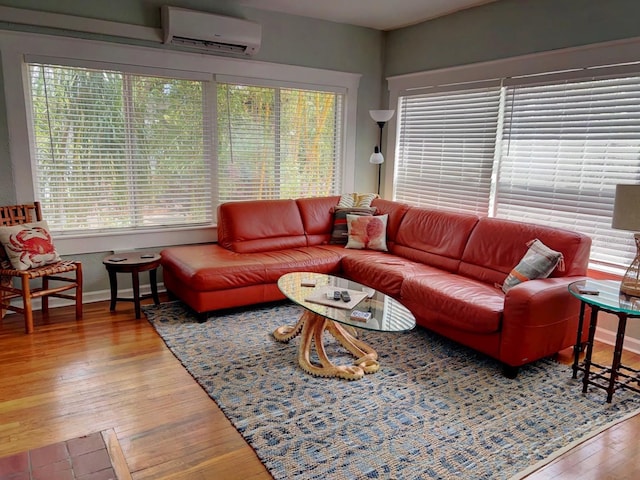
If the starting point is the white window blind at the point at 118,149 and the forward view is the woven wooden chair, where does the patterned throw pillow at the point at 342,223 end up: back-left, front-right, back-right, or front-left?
back-left

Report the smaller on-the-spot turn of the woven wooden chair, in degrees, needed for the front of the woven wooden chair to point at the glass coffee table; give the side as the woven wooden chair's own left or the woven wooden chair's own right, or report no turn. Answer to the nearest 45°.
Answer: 0° — it already faces it

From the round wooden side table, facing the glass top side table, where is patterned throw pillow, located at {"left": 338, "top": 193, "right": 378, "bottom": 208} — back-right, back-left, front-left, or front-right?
front-left

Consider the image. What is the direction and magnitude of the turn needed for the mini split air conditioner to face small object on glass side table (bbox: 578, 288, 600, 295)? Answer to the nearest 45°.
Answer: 0° — it already faces it

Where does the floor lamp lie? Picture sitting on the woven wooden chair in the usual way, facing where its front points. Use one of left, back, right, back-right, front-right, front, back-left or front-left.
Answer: front-left

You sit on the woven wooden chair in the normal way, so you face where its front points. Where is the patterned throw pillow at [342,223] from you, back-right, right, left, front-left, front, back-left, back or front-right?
front-left

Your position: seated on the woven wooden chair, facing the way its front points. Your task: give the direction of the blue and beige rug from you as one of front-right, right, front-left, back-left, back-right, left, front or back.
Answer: front

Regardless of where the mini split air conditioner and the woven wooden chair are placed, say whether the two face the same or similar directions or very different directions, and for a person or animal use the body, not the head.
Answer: same or similar directions

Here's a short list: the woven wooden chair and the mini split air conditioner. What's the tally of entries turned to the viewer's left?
0

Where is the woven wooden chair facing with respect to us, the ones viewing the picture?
facing the viewer and to the right of the viewer

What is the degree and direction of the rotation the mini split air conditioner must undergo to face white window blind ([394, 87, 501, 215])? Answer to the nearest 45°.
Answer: approximately 45° to its left

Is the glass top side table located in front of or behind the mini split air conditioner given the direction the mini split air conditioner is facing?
in front

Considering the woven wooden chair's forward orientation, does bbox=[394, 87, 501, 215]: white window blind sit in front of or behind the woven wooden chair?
in front

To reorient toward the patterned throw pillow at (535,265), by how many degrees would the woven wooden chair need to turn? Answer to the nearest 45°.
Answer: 0° — it already faces it
